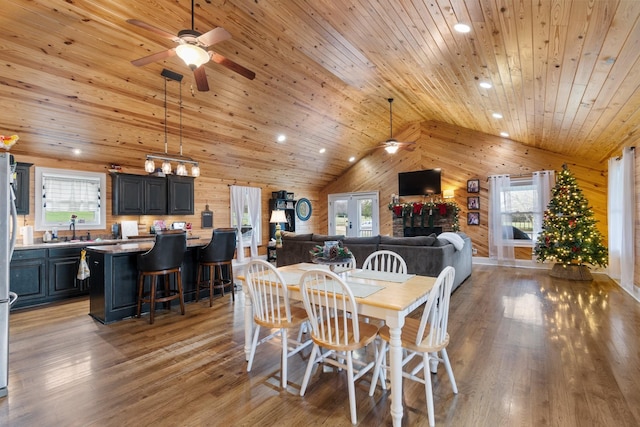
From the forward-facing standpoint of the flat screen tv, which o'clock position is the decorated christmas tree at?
The decorated christmas tree is roughly at 10 o'clock from the flat screen tv.

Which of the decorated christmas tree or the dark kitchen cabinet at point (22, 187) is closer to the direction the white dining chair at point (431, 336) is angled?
the dark kitchen cabinet

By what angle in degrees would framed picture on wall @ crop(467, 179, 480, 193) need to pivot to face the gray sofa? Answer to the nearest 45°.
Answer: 0° — it already faces it

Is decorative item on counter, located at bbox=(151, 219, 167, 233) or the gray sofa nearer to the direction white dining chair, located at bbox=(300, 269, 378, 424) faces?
the gray sofa

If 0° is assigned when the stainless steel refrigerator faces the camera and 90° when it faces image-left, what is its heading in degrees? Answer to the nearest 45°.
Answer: approximately 270°

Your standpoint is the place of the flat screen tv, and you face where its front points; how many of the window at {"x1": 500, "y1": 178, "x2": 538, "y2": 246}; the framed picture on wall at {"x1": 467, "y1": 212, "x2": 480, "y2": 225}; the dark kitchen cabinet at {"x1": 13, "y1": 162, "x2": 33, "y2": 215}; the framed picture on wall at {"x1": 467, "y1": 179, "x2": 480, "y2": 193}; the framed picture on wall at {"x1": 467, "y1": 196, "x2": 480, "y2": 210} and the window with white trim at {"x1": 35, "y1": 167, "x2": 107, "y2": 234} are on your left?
4

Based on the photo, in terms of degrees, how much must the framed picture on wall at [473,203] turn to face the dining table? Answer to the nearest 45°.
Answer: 0° — it already faces it

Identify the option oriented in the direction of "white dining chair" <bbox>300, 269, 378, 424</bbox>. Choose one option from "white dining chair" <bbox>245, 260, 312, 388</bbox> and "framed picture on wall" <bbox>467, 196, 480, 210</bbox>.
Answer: the framed picture on wall

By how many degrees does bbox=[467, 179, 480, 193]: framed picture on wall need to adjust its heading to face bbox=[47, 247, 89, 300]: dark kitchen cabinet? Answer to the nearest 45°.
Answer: approximately 45° to its right
